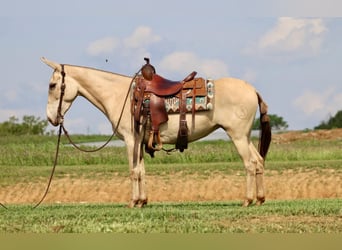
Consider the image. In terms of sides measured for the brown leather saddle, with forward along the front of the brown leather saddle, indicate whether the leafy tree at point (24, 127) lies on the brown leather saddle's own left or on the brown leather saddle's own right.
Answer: on the brown leather saddle's own right

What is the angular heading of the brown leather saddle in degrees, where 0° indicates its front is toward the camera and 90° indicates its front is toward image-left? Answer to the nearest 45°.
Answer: approximately 90°

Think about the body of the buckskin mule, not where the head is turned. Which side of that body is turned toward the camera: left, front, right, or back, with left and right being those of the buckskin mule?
left

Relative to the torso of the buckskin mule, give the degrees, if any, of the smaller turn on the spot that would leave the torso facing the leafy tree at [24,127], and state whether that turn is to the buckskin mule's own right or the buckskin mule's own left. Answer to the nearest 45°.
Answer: approximately 90° to the buckskin mule's own right
